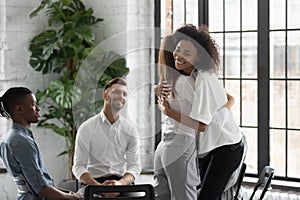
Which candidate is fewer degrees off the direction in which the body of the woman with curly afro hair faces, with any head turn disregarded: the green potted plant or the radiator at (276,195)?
the green potted plant

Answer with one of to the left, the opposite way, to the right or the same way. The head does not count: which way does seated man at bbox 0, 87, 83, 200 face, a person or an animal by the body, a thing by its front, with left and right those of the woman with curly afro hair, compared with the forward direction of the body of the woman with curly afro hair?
the opposite way

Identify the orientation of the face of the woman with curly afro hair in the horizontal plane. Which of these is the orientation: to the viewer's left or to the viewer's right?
to the viewer's left

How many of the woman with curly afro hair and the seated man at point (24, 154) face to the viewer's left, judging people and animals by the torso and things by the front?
1

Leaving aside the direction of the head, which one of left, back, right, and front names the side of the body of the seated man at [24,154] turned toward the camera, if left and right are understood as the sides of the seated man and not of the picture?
right

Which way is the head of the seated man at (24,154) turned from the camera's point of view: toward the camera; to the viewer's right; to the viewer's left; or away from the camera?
to the viewer's right

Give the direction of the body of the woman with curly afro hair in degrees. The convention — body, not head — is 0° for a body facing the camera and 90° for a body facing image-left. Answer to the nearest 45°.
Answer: approximately 90°

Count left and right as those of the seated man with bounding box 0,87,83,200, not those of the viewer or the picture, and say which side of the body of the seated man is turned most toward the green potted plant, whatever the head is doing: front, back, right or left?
left
